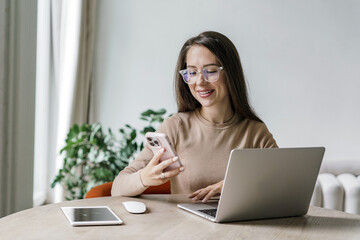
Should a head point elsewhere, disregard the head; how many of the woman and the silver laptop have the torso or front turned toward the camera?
1

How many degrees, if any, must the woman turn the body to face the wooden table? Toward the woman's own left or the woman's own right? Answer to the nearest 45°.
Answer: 0° — they already face it

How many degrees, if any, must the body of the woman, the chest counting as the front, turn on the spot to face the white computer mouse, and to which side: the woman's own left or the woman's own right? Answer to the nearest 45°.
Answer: approximately 45° to the woman's own right

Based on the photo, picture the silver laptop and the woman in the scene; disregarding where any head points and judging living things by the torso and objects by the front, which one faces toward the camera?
the woman

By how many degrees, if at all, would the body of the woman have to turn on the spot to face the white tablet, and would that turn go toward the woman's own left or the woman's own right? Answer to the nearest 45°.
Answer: approximately 45° to the woman's own right

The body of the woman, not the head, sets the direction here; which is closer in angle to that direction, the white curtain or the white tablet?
the white tablet

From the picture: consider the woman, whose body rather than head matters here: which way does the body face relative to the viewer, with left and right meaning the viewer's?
facing the viewer

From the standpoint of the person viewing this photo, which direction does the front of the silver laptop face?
facing away from the viewer and to the left of the viewer

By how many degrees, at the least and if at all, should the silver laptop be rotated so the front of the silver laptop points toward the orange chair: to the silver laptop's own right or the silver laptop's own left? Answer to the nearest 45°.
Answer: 0° — it already faces it

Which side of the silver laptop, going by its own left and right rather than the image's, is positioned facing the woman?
front
